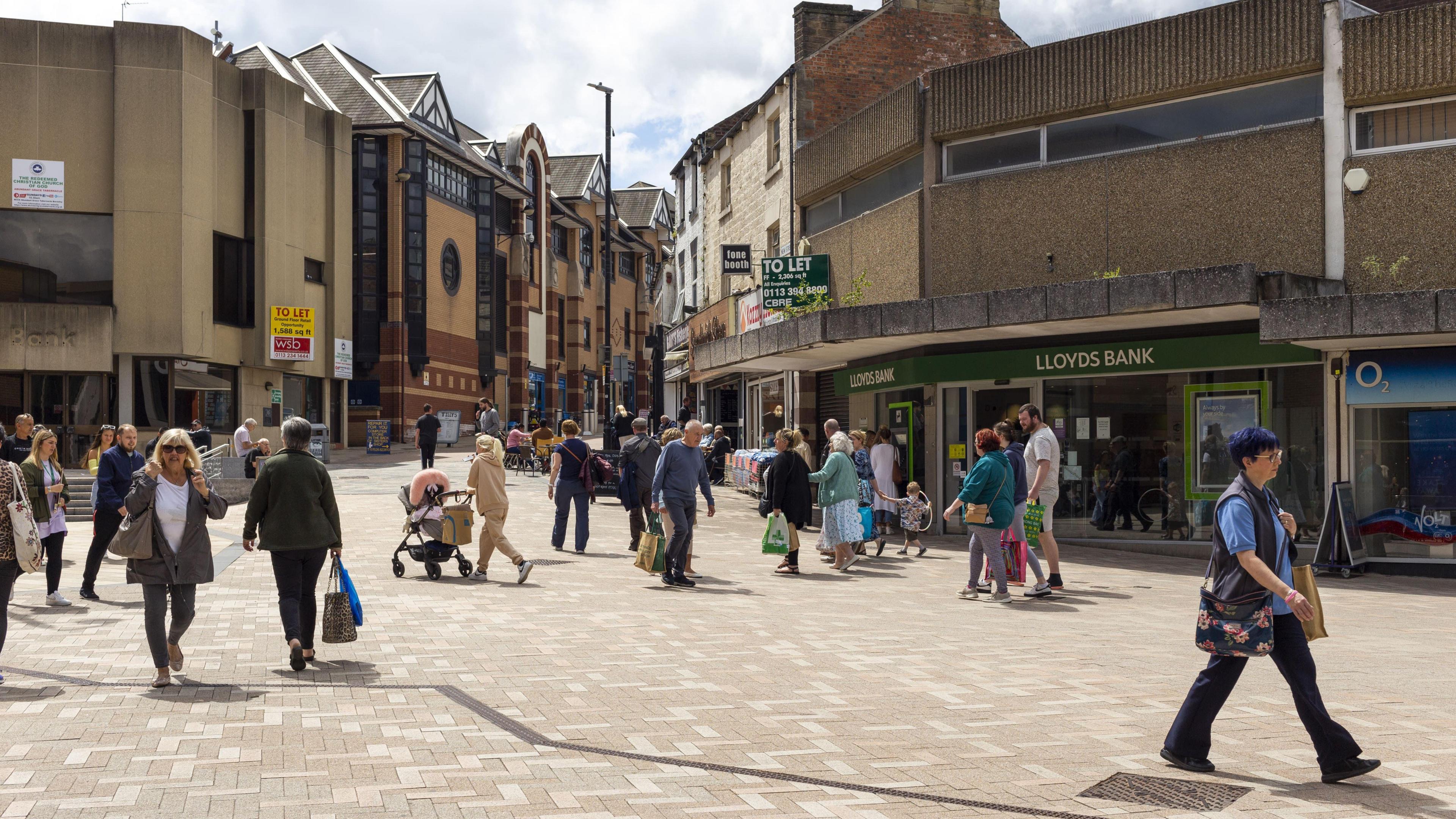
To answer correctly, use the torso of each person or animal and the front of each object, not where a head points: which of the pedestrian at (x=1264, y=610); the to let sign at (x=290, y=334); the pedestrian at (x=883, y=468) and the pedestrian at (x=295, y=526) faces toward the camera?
the to let sign

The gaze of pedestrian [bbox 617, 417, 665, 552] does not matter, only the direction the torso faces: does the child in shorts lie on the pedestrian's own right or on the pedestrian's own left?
on the pedestrian's own right

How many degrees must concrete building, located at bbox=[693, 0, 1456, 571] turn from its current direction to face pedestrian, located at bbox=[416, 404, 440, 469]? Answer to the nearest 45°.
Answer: approximately 90° to its right

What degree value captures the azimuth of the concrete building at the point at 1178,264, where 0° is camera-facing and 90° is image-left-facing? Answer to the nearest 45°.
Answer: approximately 45°

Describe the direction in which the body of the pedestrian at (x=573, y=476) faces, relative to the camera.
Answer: away from the camera

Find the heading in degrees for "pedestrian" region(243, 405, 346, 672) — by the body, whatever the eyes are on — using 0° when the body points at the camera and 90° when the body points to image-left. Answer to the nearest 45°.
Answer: approximately 180°

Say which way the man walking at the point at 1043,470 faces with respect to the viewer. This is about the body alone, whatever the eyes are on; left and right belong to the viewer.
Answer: facing to the left of the viewer

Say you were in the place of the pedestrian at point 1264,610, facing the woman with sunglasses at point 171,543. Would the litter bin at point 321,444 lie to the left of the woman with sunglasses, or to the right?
right

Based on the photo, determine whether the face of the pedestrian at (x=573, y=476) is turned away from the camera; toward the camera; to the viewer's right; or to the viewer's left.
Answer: away from the camera

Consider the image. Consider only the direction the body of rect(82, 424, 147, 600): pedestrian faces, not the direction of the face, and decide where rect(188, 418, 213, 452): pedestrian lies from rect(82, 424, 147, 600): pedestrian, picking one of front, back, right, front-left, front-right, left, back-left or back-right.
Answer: back-left

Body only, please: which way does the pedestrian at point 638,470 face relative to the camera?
away from the camera

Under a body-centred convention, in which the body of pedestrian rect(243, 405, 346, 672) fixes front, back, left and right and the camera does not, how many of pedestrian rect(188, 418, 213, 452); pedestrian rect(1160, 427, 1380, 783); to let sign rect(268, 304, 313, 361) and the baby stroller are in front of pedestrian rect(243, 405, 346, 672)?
3
